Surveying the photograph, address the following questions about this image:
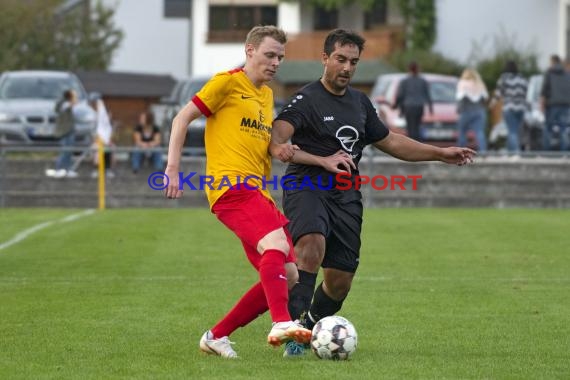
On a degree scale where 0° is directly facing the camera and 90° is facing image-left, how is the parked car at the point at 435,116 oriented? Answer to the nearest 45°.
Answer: approximately 315°

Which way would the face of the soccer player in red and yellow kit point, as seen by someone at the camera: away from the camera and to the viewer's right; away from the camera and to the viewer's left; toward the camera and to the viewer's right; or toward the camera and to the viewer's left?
toward the camera and to the viewer's right

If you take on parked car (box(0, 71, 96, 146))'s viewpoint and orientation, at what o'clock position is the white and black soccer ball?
The white and black soccer ball is roughly at 12 o'clock from the parked car.

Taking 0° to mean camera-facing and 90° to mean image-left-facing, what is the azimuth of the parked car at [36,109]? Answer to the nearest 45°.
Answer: approximately 0°

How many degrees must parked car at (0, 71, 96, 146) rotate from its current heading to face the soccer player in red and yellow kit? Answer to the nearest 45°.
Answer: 0° — it already faces them

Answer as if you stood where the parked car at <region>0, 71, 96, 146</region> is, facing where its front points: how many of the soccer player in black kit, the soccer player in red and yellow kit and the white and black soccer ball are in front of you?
3

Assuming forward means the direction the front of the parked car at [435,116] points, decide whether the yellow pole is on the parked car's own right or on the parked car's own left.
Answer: on the parked car's own right

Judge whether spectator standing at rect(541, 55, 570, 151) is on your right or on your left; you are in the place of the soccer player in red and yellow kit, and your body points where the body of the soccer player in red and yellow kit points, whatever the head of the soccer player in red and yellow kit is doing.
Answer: on your left

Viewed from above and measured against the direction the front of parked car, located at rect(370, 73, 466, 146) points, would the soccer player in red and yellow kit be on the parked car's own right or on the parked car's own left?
on the parked car's own right

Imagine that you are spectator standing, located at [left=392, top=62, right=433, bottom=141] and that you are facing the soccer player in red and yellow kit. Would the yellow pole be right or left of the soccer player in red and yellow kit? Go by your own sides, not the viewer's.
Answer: right
